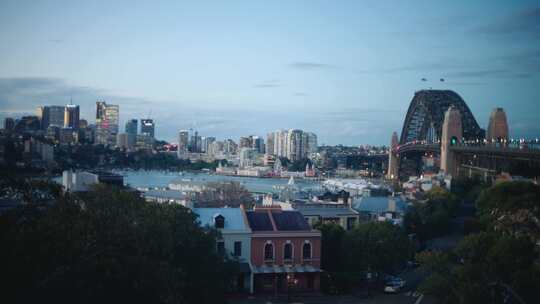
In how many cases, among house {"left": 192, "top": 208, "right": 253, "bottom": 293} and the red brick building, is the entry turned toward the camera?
2

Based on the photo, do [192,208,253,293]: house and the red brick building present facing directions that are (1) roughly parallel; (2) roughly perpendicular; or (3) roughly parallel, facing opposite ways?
roughly parallel

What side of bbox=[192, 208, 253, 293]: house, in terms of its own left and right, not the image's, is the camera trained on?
front

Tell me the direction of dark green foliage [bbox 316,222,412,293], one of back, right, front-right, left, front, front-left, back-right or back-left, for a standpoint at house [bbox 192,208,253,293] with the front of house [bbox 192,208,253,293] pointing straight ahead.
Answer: left

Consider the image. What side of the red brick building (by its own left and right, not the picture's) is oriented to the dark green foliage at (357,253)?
left

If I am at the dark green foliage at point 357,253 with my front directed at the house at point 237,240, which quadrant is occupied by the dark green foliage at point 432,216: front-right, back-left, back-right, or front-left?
back-right

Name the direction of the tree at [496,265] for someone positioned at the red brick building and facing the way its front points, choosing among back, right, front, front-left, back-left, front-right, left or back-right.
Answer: front-left

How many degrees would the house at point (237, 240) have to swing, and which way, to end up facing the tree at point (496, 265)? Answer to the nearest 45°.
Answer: approximately 45° to its left

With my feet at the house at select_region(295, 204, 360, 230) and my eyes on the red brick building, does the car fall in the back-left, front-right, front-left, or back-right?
front-left
